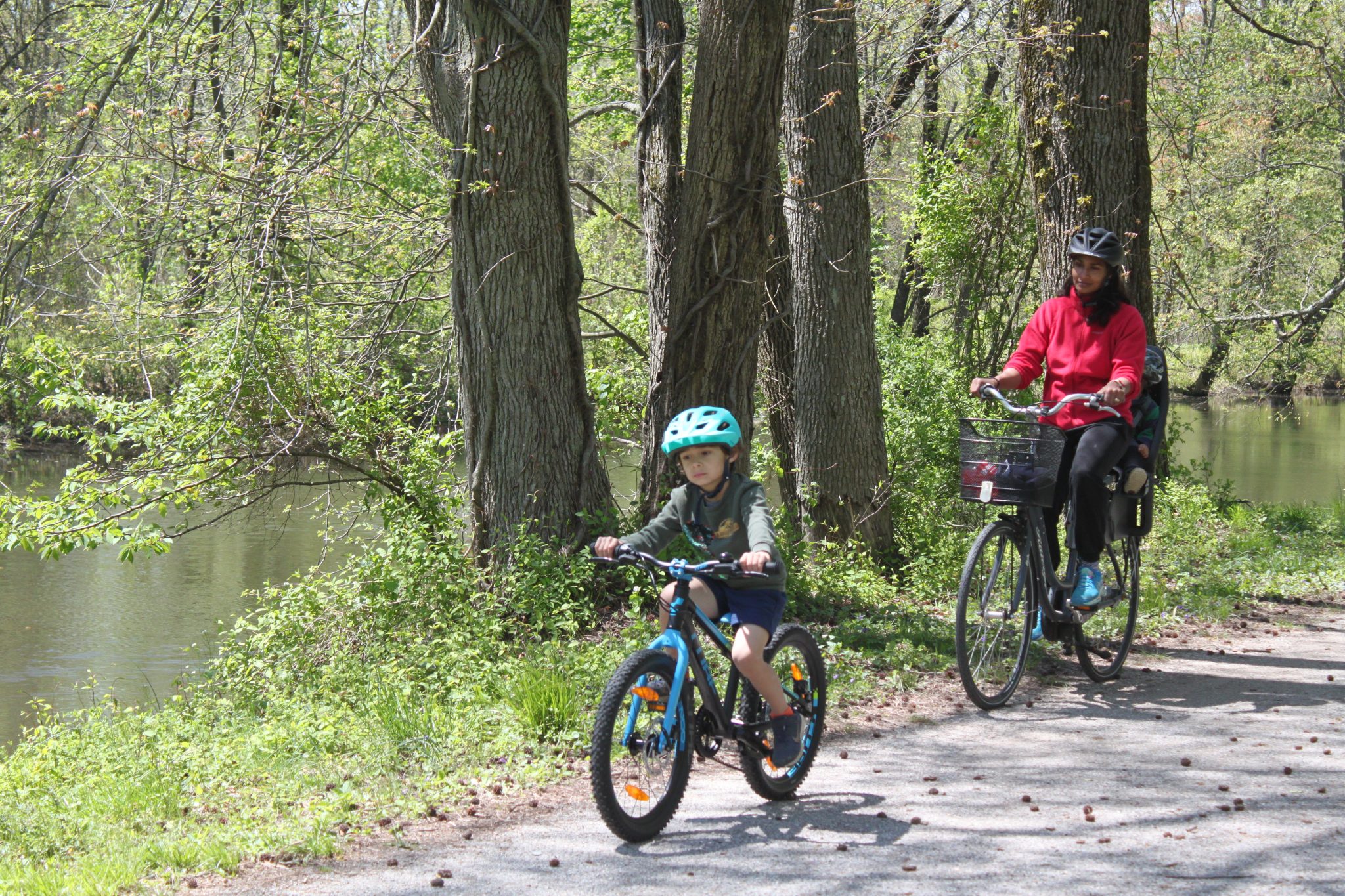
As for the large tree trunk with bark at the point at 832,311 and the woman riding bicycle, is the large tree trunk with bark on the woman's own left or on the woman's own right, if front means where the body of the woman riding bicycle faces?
on the woman's own right

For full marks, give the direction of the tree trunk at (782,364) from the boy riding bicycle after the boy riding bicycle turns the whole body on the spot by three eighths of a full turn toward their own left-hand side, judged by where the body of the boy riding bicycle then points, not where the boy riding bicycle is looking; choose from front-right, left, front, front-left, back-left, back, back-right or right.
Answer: left

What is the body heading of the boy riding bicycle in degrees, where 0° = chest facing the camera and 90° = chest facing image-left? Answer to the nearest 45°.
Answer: approximately 45°

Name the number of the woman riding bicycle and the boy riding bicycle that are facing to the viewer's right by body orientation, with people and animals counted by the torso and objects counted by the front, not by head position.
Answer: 0

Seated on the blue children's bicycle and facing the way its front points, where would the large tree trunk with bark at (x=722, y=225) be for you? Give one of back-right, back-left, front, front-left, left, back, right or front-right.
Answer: back-right

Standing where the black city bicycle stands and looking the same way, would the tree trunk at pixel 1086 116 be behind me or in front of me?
behind

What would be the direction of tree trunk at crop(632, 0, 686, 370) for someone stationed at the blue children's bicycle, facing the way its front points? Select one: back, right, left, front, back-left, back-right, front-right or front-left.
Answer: back-right

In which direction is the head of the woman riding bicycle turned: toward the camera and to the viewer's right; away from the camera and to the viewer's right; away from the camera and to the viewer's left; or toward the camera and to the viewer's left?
toward the camera and to the viewer's left

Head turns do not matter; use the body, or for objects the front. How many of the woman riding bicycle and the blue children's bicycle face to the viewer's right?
0

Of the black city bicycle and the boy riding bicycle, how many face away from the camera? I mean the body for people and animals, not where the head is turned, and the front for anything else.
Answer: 0

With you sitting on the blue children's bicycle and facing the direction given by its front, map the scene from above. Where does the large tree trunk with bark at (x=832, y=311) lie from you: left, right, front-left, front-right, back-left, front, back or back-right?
back-right

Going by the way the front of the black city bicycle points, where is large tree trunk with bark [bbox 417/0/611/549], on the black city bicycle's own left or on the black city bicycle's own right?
on the black city bicycle's own right
